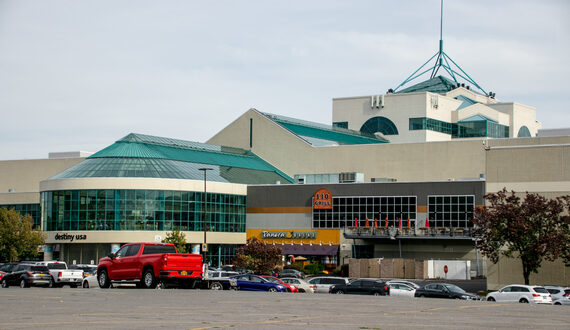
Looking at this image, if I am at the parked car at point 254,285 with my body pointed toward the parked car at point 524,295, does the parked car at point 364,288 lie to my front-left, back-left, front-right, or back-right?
front-left

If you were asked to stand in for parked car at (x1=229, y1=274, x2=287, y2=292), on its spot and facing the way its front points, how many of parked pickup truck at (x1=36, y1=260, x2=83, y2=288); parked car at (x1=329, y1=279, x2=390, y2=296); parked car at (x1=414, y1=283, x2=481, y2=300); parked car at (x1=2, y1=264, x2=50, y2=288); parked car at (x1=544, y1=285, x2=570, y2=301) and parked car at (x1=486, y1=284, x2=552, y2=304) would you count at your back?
2

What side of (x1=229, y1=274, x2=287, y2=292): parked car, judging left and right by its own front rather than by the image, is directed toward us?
right

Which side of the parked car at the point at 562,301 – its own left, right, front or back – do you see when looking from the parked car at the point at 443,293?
front

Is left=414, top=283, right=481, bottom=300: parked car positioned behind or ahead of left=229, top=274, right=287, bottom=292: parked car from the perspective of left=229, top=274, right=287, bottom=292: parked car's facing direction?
ahead

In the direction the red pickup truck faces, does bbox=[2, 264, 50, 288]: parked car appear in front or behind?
in front

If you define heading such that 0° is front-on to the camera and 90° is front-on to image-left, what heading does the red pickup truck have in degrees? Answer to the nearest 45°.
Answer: approximately 135°
